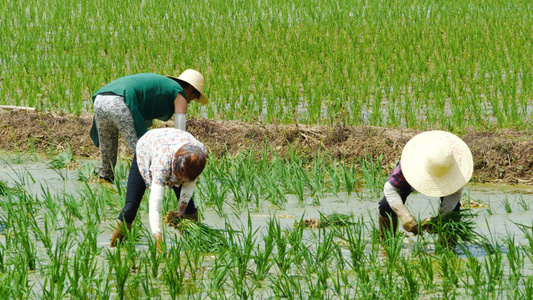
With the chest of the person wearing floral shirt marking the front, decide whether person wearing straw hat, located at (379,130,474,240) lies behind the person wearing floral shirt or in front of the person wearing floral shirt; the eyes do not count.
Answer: in front

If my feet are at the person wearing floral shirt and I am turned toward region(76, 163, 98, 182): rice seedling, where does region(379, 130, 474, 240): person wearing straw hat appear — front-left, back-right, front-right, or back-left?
back-right

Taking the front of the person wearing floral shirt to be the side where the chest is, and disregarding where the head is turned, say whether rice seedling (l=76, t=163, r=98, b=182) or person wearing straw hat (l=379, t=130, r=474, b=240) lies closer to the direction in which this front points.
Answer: the person wearing straw hat

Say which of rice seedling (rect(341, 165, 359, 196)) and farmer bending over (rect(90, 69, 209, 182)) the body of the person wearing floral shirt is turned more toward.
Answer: the rice seedling

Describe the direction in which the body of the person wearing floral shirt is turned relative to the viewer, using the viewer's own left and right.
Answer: facing the viewer and to the right of the viewer

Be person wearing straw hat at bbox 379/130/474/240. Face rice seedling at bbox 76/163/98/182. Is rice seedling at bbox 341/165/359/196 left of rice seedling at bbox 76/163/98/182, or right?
right

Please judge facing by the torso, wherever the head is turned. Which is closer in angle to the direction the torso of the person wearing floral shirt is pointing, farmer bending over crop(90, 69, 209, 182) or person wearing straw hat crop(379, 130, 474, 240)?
the person wearing straw hat

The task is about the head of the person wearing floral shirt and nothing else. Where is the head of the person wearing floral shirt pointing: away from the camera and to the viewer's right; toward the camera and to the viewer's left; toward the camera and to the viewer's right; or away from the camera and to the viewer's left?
toward the camera and to the viewer's right
